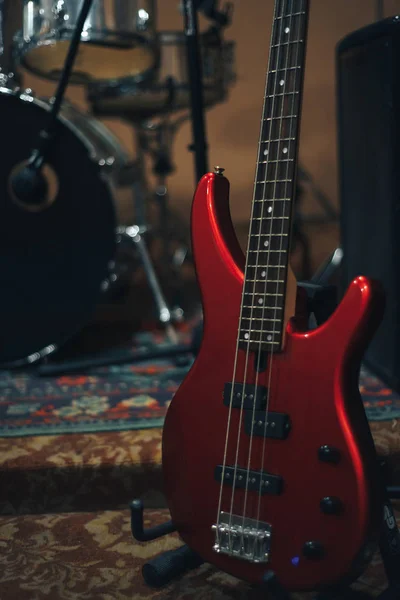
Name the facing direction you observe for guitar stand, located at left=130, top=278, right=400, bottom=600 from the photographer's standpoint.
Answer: facing the viewer and to the left of the viewer

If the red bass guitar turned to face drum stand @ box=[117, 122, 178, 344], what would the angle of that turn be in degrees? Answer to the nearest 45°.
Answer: approximately 135° to its right

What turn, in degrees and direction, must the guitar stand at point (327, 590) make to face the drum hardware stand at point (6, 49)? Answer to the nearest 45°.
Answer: approximately 90° to its right

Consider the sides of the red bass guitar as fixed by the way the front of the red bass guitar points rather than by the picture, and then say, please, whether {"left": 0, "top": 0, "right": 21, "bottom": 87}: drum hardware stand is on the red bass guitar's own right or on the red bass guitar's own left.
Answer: on the red bass guitar's own right

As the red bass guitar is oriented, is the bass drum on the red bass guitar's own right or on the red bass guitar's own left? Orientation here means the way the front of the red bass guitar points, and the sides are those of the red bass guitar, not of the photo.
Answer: on the red bass guitar's own right

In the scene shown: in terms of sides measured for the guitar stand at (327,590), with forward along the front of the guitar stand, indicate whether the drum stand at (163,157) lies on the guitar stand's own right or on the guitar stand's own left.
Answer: on the guitar stand's own right

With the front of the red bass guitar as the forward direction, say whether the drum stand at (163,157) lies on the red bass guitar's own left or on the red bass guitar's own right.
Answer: on the red bass guitar's own right

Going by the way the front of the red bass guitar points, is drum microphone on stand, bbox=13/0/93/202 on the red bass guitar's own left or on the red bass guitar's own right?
on the red bass guitar's own right
